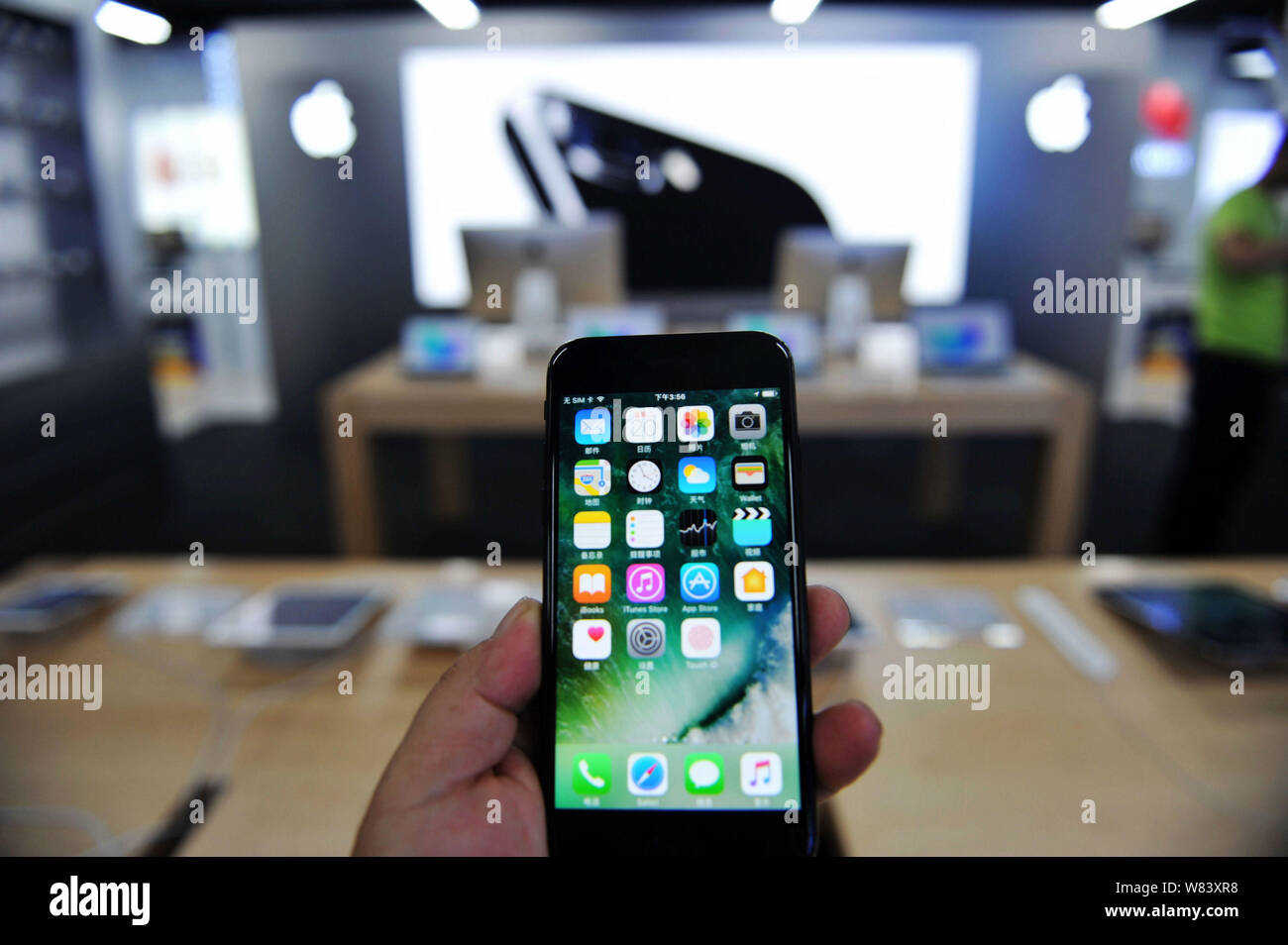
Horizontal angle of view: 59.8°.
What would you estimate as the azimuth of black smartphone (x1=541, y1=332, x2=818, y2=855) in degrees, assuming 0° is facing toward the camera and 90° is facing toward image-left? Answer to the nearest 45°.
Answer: approximately 0°

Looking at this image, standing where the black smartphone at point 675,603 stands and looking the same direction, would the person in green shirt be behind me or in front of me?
behind
